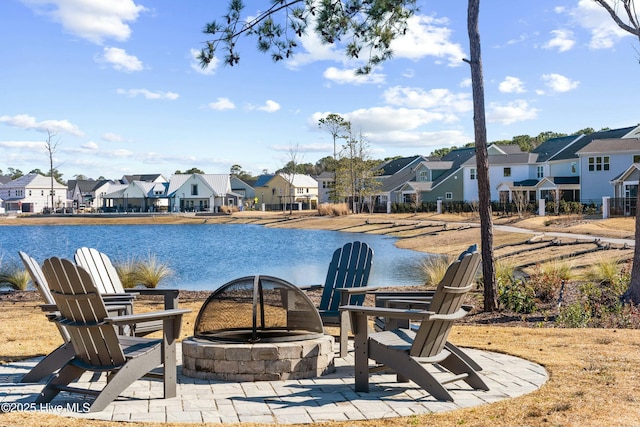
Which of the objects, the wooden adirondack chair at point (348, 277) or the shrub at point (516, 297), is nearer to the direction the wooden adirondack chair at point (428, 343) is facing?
the wooden adirondack chair

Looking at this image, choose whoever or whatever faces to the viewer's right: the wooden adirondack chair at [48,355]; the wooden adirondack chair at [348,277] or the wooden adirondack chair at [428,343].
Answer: the wooden adirondack chair at [48,355]

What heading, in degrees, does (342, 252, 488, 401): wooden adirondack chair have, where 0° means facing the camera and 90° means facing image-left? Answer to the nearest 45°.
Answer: approximately 135°

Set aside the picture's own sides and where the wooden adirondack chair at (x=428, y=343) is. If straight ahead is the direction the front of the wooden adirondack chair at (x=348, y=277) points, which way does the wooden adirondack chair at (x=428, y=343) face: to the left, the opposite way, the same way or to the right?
to the right

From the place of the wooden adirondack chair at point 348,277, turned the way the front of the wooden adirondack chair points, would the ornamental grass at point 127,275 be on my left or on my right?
on my right

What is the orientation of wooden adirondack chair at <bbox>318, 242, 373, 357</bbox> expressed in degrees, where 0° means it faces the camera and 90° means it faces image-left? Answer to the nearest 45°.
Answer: approximately 45°

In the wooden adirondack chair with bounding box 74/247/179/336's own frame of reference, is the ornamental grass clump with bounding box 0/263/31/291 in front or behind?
behind

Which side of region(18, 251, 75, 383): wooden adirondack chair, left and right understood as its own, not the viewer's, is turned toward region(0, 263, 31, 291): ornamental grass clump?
left

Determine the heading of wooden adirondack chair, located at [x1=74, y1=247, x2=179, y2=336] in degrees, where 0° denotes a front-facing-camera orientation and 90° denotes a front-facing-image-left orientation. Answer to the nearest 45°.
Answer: approximately 315°

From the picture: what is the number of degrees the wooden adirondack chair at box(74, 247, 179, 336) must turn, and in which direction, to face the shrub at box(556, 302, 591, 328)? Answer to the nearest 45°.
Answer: approximately 45° to its left

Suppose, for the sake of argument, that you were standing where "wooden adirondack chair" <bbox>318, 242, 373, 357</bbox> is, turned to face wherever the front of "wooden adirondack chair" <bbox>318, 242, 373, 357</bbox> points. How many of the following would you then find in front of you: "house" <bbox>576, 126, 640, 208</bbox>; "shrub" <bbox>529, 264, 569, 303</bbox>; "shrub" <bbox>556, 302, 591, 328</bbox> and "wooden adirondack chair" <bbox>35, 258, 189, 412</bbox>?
1

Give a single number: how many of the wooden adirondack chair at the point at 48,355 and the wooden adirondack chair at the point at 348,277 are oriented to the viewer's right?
1

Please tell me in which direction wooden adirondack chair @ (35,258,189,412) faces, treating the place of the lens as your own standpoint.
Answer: facing away from the viewer and to the right of the viewer

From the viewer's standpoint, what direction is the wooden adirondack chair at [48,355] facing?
to the viewer's right

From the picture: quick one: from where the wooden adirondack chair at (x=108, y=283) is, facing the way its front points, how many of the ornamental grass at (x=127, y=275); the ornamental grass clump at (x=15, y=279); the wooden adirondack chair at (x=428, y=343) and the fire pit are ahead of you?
2
